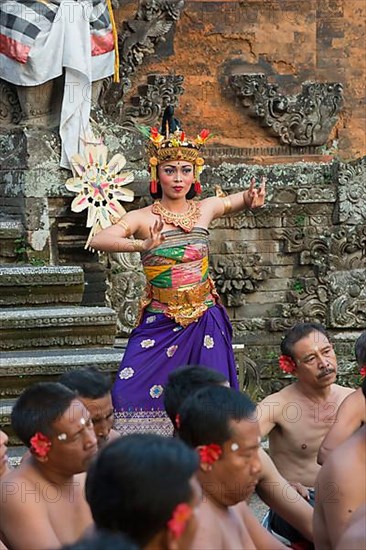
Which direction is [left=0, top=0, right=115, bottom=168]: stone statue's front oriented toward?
toward the camera

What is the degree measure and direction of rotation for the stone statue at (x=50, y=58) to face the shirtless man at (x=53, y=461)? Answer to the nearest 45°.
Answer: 0° — it already faces them

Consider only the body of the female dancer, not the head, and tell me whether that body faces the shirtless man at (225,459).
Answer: yes

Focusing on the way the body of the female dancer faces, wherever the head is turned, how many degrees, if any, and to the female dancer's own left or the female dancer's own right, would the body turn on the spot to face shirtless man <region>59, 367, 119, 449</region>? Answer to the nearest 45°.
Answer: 0° — they already face them

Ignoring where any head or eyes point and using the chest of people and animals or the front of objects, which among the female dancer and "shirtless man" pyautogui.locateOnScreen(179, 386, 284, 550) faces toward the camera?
the female dancer

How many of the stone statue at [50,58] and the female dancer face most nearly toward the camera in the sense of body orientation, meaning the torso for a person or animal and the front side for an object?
2

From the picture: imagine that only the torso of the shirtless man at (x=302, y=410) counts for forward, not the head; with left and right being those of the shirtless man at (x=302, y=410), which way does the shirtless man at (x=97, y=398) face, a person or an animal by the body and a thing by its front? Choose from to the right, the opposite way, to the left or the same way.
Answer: the same way

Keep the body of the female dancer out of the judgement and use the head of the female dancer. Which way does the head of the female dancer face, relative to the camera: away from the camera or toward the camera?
toward the camera

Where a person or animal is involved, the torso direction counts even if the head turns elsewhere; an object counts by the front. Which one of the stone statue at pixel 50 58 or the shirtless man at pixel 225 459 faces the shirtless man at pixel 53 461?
the stone statue

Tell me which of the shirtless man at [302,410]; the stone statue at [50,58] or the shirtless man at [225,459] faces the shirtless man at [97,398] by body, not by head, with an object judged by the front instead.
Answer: the stone statue

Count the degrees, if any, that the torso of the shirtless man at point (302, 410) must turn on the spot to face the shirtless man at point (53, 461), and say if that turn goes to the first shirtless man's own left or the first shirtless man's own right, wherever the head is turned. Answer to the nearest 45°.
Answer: approximately 90° to the first shirtless man's own right

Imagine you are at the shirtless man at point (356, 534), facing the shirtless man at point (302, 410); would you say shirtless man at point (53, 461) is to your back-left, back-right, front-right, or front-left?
front-left

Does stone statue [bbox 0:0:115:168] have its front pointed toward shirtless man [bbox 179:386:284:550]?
yes
